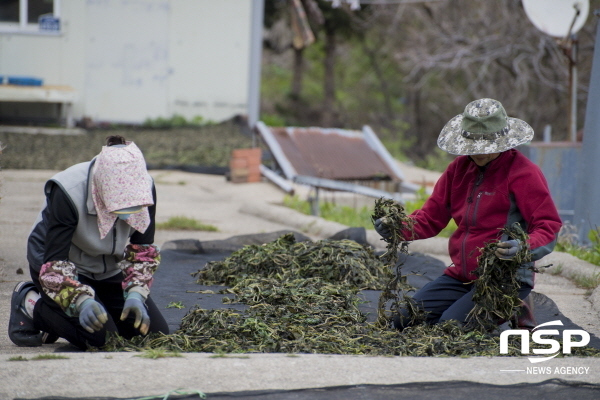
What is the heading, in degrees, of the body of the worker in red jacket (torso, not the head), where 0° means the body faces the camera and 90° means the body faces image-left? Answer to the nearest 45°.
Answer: approximately 45°

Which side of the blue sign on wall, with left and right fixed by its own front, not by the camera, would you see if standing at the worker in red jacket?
front

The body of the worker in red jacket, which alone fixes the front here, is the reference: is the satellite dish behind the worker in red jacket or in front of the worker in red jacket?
behind

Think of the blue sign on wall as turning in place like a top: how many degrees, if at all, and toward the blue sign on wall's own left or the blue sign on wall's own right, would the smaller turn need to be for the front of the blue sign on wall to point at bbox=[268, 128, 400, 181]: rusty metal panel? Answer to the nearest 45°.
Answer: approximately 45° to the blue sign on wall's own left

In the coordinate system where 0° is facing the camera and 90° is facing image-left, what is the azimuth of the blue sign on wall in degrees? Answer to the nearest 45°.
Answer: approximately 0°

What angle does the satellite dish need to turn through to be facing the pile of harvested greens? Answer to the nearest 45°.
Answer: approximately 45° to its right

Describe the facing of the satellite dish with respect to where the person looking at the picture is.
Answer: facing the viewer and to the right of the viewer

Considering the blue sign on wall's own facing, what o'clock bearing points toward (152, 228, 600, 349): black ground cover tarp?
The black ground cover tarp is roughly at 12 o'clock from the blue sign on wall.

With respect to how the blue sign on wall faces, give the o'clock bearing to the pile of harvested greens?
The pile of harvested greens is roughly at 12 o'clock from the blue sign on wall.

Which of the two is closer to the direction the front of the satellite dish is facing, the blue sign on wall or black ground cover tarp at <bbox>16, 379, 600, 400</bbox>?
the black ground cover tarp

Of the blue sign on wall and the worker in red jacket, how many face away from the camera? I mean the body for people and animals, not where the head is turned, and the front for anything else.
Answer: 0

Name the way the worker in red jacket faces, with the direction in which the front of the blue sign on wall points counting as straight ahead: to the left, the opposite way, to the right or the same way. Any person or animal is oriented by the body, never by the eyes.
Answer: to the right
